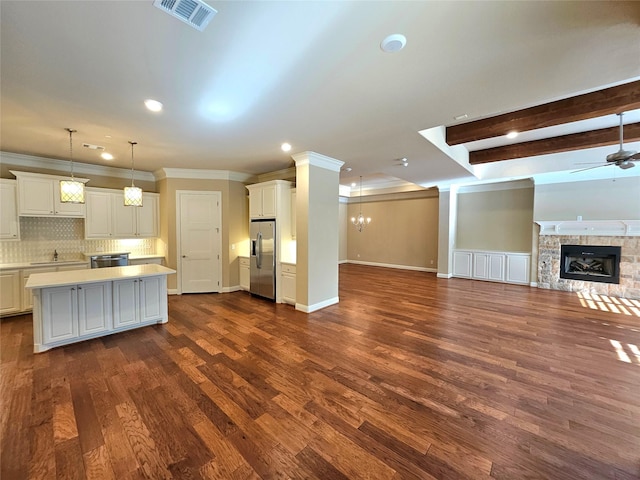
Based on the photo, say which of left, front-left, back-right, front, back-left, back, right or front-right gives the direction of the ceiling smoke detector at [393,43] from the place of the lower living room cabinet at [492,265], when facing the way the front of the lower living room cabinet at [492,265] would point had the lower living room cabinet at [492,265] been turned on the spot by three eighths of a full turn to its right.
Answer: back-left

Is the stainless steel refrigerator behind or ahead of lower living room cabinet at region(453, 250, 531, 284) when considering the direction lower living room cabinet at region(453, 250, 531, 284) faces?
ahead

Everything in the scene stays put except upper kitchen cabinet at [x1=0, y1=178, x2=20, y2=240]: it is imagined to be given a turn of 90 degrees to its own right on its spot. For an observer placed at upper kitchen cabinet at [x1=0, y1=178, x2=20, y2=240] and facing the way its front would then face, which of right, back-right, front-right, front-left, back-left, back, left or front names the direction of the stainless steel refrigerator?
back-left

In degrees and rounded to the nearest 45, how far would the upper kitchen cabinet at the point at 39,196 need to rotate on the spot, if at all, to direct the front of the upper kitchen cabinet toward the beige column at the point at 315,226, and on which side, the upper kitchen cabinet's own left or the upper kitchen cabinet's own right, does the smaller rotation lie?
approximately 45° to the upper kitchen cabinet's own left

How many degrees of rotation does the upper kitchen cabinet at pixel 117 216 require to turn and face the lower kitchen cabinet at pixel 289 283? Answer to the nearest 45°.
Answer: approximately 45° to its left

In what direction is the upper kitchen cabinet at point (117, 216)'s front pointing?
toward the camera

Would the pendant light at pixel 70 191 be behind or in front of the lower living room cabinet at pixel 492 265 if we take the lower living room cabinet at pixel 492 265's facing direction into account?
in front

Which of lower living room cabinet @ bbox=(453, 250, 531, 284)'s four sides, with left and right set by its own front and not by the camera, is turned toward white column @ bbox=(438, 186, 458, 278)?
right

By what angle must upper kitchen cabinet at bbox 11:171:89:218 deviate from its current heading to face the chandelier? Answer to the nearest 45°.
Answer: approximately 90° to its left

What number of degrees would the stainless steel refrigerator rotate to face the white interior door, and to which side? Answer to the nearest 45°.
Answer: approximately 90° to its right

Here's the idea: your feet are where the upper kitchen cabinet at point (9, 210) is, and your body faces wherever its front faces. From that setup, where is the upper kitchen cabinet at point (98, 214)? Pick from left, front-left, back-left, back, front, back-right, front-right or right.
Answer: left

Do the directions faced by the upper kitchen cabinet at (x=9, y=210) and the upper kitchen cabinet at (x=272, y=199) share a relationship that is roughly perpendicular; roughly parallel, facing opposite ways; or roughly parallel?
roughly perpendicular

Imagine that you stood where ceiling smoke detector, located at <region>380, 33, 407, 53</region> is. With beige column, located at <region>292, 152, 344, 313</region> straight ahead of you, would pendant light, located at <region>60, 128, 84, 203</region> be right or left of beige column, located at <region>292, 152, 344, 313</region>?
left

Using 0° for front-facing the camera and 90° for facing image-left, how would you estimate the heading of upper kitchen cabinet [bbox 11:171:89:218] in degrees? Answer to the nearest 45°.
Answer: approximately 0°
